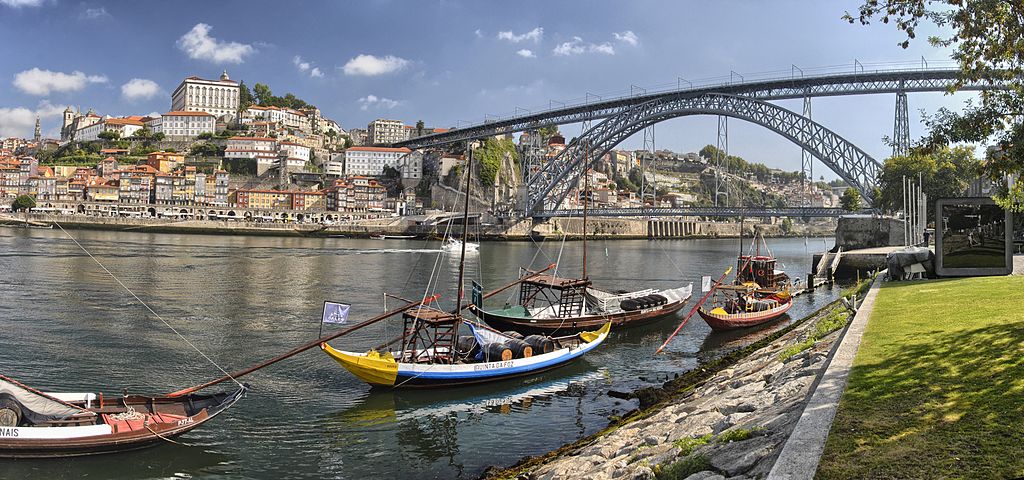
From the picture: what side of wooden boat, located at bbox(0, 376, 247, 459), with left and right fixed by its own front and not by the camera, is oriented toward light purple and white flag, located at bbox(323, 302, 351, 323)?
front

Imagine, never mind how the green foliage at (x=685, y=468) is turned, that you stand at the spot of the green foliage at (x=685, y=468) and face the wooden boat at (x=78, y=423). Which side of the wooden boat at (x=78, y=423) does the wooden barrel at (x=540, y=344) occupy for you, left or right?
right

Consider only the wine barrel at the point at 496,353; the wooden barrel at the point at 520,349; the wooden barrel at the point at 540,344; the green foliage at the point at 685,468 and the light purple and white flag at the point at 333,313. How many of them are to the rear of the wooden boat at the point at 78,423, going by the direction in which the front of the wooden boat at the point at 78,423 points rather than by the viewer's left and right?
0

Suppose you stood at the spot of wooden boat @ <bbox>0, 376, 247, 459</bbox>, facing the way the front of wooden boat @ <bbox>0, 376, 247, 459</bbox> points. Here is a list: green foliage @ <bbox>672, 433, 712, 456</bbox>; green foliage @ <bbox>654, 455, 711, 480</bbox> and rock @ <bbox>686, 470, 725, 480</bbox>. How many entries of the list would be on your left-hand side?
0

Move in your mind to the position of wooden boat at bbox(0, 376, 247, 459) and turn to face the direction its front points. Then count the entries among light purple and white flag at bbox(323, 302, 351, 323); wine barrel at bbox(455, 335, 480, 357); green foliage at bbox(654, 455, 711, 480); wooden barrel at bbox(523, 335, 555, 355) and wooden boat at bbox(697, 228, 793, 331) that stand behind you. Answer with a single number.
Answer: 0

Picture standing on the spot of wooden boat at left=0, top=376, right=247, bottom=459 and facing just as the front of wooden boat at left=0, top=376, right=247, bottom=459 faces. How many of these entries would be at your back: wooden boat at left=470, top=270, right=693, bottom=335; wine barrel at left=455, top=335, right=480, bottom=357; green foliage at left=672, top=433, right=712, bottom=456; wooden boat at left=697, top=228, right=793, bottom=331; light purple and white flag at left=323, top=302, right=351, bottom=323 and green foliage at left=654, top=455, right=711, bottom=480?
0

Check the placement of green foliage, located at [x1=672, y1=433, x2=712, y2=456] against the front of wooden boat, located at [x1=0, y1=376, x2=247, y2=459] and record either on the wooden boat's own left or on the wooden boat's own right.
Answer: on the wooden boat's own right

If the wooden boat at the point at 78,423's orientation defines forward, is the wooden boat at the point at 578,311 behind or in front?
in front

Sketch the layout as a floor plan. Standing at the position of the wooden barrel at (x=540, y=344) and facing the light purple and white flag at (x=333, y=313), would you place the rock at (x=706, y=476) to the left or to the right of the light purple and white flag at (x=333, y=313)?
left

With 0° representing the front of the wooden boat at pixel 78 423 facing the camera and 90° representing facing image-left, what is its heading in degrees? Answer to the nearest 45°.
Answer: approximately 270°

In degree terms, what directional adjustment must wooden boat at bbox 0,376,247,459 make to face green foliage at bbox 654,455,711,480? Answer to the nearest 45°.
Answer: approximately 45° to its right

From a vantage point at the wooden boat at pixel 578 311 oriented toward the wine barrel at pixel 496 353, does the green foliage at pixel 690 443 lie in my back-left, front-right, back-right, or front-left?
front-left

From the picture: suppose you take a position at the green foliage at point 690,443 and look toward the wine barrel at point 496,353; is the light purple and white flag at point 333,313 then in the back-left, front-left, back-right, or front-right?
front-left

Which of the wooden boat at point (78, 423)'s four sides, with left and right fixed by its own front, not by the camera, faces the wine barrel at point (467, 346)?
front

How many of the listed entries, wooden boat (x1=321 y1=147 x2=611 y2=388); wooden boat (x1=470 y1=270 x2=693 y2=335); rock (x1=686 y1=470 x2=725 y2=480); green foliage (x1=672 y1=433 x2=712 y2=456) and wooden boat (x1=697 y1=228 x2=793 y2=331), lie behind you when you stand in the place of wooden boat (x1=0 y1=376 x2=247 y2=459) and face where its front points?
0

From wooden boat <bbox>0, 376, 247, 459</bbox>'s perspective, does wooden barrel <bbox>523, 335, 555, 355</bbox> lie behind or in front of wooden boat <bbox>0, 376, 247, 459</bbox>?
in front

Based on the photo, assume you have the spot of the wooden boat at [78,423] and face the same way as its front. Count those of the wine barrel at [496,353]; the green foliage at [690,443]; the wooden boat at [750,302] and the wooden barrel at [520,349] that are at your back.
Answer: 0
